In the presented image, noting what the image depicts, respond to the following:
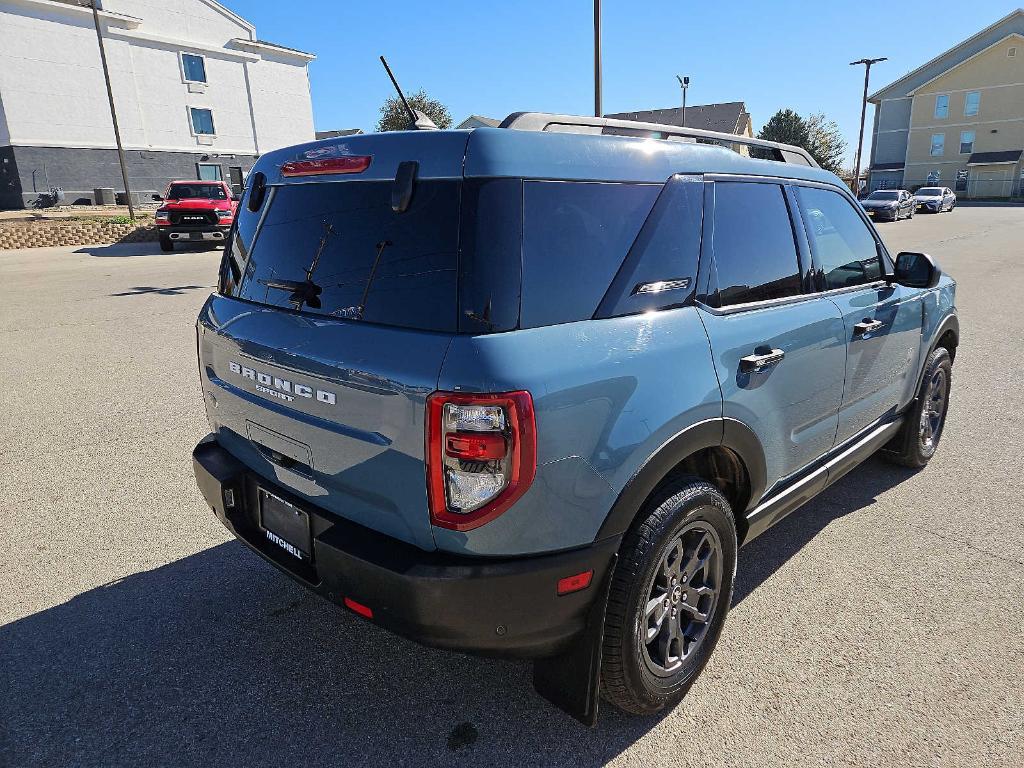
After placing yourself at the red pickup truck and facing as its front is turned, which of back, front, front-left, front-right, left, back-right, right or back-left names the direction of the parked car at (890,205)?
left

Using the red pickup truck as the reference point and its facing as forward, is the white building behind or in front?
behind

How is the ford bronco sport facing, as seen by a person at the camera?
facing away from the viewer and to the right of the viewer

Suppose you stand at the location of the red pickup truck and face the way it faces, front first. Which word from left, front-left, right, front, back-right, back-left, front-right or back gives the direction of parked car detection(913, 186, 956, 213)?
left

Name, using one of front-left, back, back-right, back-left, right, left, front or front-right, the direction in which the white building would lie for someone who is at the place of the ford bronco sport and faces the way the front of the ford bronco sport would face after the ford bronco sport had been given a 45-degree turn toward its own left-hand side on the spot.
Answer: front-left

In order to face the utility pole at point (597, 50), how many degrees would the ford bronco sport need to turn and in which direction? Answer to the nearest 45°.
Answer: approximately 45° to its left

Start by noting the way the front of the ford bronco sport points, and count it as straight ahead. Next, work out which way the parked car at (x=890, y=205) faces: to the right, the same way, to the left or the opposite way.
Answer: the opposite way

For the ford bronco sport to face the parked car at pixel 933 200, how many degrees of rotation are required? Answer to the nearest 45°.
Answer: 0° — it already faces it

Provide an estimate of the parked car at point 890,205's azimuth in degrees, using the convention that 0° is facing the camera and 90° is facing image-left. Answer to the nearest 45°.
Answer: approximately 45°

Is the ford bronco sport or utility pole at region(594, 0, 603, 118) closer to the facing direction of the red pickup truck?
the ford bronco sport

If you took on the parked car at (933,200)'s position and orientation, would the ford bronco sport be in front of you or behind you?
in front

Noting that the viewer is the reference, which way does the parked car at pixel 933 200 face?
facing the viewer and to the left of the viewer

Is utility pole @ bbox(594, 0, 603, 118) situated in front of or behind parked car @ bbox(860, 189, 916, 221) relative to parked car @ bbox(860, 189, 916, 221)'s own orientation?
in front

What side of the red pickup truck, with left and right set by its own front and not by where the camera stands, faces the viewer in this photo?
front

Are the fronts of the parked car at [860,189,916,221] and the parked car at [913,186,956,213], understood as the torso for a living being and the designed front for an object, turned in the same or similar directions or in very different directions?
same or similar directions

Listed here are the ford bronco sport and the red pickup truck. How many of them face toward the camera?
1
